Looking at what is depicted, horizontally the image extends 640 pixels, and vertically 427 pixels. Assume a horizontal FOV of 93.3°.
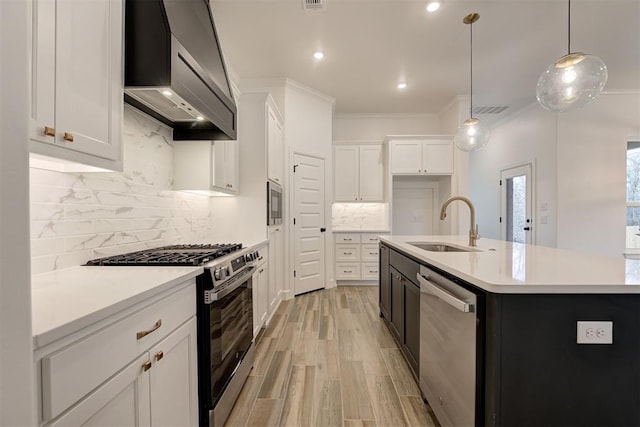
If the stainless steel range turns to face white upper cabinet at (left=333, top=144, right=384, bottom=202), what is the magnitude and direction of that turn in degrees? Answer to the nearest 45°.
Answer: approximately 45° to its left

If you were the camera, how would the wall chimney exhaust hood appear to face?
facing the viewer and to the right of the viewer

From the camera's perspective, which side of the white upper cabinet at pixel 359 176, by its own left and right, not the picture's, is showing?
front

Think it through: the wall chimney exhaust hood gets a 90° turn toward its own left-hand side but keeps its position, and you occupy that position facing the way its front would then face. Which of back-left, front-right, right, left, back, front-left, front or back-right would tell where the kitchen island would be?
right

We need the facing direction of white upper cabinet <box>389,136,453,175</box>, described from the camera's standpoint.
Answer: facing the viewer

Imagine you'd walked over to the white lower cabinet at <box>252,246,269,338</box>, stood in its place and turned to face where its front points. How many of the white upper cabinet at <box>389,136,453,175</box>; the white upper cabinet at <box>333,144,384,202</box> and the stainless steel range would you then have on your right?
1

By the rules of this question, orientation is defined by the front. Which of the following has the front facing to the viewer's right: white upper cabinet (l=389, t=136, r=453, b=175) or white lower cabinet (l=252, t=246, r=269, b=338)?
the white lower cabinet

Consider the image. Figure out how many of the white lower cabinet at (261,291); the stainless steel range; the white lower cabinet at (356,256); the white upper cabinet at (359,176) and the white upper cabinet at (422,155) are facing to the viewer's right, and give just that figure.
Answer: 2

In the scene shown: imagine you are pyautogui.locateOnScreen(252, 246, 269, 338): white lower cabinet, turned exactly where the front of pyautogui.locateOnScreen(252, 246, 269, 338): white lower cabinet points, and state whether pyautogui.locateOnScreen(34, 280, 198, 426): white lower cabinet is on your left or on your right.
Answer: on your right

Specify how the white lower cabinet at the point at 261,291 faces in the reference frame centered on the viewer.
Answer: facing to the right of the viewer

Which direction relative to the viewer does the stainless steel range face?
to the viewer's right

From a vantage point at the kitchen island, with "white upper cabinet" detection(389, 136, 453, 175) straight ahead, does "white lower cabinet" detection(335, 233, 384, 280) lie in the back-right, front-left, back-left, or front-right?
front-left

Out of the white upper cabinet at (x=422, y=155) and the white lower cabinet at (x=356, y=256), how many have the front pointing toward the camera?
2

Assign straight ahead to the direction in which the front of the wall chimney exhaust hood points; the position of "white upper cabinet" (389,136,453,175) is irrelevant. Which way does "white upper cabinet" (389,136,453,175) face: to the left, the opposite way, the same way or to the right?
to the right

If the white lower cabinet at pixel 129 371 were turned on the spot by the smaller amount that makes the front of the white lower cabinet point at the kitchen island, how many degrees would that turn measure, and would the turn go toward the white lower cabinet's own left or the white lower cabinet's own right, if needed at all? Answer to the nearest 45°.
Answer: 0° — it already faces it

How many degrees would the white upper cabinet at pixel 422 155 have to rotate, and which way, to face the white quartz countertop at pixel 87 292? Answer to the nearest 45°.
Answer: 0° — it already faces it

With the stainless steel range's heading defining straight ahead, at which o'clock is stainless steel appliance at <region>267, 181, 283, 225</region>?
The stainless steel appliance is roughly at 10 o'clock from the stainless steel range.

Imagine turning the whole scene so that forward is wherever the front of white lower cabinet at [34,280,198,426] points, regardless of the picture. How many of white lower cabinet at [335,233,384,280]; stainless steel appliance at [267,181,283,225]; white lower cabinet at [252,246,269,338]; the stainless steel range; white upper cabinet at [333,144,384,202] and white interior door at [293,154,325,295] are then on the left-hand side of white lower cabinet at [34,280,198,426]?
6
